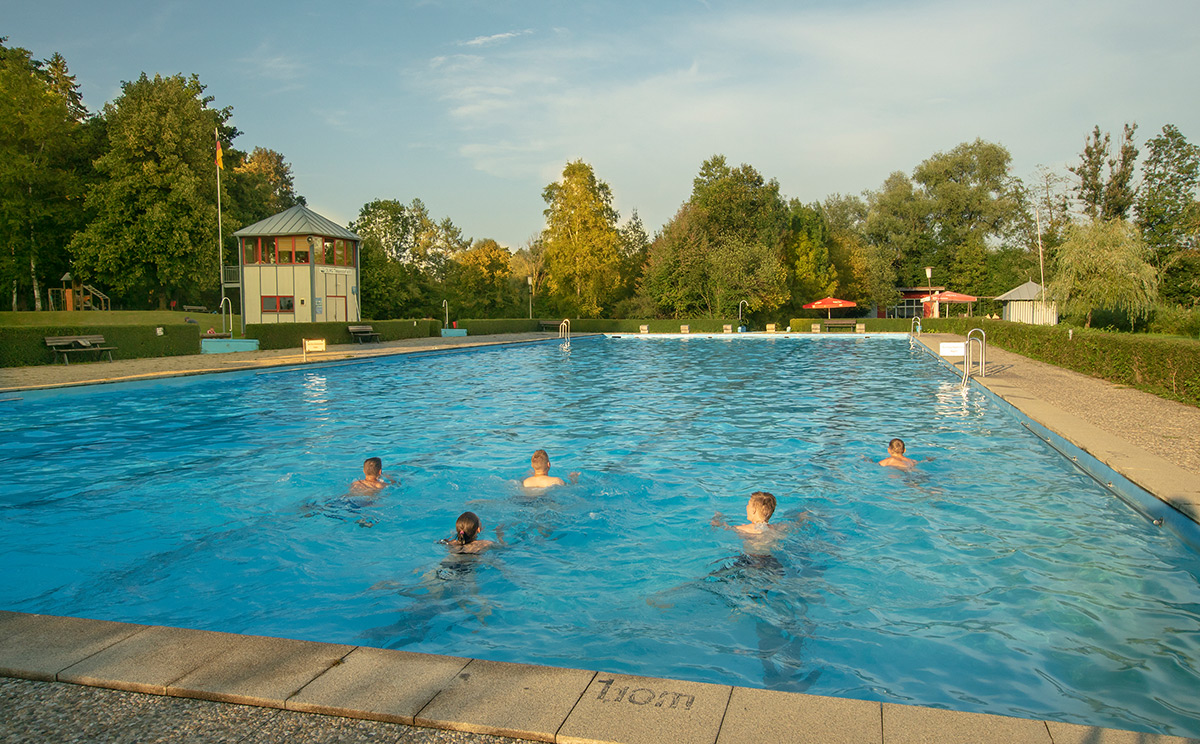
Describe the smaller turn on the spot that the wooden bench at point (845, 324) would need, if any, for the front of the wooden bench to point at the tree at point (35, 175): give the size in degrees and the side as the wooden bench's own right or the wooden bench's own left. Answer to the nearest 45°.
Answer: approximately 45° to the wooden bench's own right

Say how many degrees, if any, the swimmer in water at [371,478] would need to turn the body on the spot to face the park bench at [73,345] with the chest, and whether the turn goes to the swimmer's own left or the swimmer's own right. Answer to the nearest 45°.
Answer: approximately 45° to the swimmer's own left

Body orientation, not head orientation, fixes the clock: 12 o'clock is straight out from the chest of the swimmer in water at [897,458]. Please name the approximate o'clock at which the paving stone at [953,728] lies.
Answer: The paving stone is roughly at 6 o'clock from the swimmer in water.

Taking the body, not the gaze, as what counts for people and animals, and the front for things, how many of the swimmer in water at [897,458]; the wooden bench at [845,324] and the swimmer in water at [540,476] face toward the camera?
1

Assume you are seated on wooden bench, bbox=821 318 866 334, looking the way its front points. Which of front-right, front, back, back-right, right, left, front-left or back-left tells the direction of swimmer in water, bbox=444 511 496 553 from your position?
front

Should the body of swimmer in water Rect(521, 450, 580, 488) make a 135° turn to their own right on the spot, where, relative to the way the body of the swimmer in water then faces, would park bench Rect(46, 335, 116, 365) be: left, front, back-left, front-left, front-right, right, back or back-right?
back

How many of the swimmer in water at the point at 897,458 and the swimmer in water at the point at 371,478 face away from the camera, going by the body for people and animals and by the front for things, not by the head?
2

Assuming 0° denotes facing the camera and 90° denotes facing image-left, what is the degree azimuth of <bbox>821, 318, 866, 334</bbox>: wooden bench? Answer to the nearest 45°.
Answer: approximately 0°

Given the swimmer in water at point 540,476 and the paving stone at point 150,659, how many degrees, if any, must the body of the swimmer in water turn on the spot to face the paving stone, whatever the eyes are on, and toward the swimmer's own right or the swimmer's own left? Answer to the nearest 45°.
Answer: approximately 180°

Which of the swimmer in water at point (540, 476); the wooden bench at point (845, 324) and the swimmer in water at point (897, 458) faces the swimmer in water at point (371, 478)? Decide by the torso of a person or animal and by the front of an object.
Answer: the wooden bench

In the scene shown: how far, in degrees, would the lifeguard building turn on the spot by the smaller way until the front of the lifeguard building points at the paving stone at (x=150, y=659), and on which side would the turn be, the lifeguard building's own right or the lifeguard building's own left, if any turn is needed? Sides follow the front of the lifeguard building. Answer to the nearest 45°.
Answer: approximately 45° to the lifeguard building's own right

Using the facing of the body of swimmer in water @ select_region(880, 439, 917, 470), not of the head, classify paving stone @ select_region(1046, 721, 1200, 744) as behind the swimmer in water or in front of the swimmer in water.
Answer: behind

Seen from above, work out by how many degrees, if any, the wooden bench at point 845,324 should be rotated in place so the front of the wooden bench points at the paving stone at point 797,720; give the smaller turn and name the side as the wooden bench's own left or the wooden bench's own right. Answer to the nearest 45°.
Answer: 0° — it already faces it

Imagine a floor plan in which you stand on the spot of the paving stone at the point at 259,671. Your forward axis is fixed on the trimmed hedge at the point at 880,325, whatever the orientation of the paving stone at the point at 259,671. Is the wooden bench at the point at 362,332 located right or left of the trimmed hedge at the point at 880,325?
left

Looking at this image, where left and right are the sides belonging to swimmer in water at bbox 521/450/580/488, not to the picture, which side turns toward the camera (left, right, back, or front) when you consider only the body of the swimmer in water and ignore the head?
back

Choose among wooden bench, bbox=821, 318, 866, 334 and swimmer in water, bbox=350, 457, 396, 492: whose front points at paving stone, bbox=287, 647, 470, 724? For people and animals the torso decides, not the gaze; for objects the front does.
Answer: the wooden bench

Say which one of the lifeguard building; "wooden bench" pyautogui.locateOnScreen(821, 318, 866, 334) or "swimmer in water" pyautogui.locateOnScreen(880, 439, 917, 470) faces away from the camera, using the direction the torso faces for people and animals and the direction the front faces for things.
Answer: the swimmer in water

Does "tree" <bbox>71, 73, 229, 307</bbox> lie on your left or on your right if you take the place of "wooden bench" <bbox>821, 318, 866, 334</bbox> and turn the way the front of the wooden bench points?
on your right

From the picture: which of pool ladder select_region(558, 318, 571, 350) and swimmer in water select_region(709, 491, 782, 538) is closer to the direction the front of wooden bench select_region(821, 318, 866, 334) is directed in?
the swimmer in water
